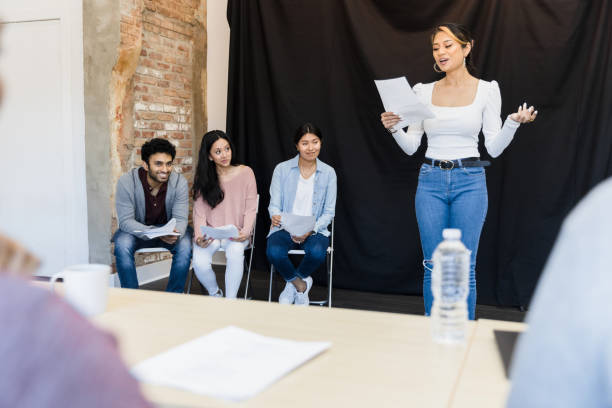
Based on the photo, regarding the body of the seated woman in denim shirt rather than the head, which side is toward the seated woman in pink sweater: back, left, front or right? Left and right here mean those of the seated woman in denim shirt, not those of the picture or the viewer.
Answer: right

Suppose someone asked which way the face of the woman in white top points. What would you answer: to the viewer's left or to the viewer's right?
to the viewer's left

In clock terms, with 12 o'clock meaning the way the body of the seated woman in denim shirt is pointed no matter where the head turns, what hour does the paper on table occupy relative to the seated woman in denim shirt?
The paper on table is roughly at 12 o'clock from the seated woman in denim shirt.

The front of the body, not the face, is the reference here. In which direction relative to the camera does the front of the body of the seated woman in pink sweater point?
toward the camera

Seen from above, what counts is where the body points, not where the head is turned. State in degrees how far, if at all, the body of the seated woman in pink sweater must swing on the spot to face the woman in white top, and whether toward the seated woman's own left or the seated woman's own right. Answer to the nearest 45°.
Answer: approximately 45° to the seated woman's own left

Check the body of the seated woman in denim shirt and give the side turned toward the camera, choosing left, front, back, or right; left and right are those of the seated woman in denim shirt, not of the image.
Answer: front

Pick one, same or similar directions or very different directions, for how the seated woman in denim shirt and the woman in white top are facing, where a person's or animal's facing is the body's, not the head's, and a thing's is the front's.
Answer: same or similar directions

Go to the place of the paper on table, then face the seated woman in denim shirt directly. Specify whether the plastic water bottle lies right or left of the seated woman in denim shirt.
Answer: right

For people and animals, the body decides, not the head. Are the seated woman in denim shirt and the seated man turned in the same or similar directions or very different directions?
same or similar directions

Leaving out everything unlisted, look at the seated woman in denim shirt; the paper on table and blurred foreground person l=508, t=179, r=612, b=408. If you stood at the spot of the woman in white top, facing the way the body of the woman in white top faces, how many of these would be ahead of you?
2

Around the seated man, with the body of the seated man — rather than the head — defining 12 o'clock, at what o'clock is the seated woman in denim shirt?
The seated woman in denim shirt is roughly at 9 o'clock from the seated man.

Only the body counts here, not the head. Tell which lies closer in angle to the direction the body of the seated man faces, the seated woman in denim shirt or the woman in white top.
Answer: the woman in white top

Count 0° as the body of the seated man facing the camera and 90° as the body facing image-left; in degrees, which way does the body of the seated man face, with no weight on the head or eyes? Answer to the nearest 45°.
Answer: approximately 0°

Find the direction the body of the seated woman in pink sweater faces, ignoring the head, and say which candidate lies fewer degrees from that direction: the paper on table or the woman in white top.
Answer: the paper on table

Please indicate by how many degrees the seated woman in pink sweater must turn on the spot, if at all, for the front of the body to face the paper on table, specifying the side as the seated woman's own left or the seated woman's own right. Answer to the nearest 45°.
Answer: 0° — they already face it

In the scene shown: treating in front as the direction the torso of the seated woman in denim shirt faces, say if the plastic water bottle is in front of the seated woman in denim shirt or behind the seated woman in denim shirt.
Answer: in front
